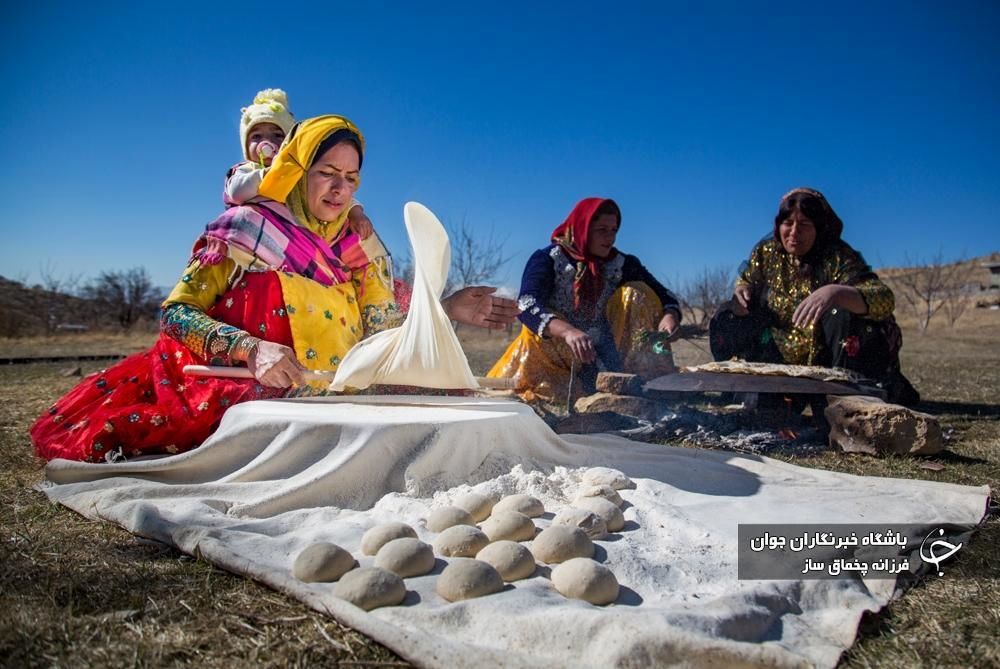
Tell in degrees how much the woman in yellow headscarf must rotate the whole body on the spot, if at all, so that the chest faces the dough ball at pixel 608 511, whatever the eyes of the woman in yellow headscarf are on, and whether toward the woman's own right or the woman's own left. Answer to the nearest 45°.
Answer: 0° — they already face it

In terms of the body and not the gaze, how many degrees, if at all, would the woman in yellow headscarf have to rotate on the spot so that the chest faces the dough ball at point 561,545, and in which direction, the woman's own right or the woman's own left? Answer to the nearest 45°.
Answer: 0° — they already face it

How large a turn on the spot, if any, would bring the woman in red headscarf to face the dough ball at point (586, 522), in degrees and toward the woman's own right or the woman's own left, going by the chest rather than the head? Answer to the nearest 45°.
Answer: approximately 45° to the woman's own right

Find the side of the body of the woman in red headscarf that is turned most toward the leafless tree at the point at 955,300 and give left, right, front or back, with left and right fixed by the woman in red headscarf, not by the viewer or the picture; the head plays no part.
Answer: left

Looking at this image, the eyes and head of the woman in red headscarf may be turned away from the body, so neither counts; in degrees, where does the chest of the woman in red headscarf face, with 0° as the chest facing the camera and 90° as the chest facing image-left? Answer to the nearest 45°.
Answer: approximately 315°

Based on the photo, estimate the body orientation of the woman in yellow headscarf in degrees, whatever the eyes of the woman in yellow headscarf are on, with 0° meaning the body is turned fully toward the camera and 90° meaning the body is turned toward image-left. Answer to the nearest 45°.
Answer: approximately 315°

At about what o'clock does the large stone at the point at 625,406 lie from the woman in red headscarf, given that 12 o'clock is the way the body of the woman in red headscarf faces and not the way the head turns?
The large stone is roughly at 1 o'clock from the woman in red headscarf.
